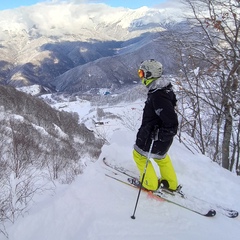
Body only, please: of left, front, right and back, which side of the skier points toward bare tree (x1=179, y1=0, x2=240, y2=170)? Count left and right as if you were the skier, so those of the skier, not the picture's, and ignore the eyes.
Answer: right
